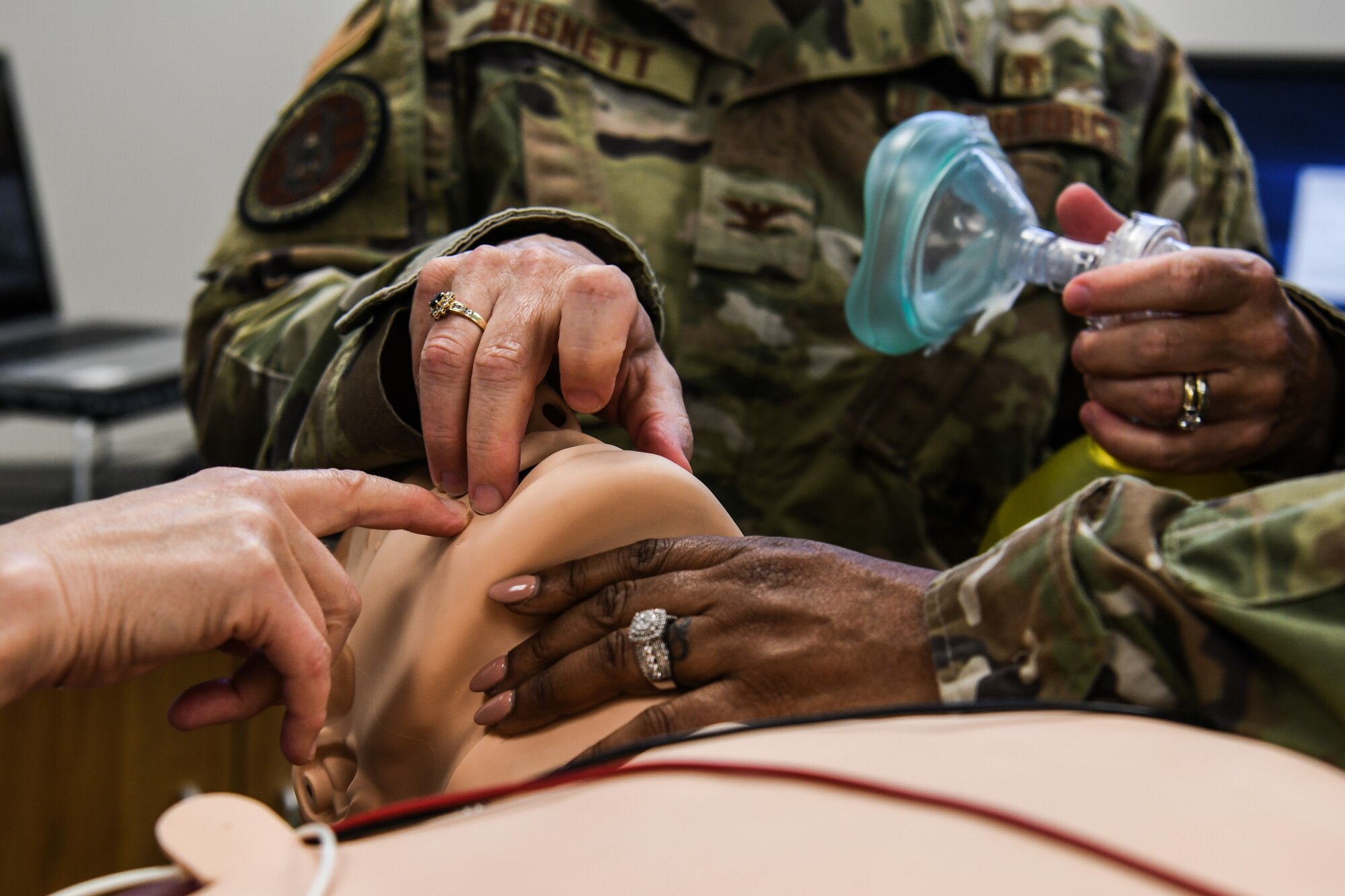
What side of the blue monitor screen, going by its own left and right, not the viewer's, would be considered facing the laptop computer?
right

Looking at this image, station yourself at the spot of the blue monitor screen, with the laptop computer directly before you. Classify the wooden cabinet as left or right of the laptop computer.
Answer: left

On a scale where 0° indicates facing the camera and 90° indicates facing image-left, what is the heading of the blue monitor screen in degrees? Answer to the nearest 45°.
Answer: approximately 0°

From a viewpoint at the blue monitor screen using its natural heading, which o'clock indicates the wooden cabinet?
The wooden cabinet is roughly at 1 o'clock from the blue monitor screen.

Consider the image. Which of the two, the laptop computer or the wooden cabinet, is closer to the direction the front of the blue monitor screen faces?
the wooden cabinet
